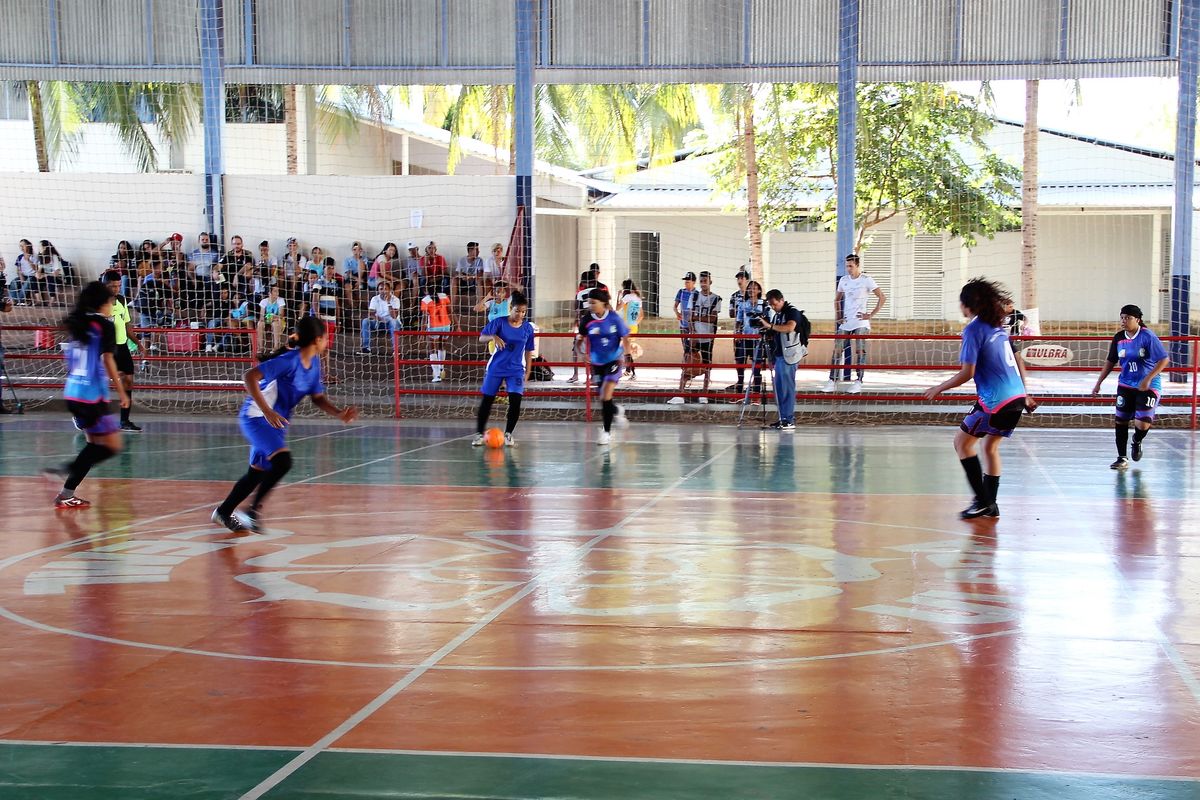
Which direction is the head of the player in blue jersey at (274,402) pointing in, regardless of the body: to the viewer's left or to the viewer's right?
to the viewer's right

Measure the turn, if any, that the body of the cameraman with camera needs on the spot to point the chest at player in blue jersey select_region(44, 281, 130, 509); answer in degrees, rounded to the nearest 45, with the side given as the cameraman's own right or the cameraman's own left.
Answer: approximately 45° to the cameraman's own left

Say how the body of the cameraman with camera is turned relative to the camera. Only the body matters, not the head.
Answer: to the viewer's left

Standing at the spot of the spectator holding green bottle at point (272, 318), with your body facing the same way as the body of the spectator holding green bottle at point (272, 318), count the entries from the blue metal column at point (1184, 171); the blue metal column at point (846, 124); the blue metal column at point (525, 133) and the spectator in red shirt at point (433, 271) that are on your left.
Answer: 4

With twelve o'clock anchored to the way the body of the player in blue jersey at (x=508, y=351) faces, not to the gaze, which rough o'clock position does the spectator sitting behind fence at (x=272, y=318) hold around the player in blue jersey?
The spectator sitting behind fence is roughly at 5 o'clock from the player in blue jersey.

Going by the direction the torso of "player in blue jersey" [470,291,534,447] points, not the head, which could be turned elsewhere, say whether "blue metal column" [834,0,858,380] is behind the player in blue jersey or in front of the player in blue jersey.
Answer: behind

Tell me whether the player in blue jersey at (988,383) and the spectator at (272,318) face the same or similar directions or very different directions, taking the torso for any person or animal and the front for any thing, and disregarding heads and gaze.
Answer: very different directions

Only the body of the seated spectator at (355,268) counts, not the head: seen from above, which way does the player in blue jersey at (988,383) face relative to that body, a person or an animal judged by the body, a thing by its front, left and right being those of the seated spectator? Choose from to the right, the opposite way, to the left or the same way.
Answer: the opposite way

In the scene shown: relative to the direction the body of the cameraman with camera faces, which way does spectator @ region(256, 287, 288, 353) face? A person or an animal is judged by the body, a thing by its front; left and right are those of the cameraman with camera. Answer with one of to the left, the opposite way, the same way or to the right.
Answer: to the left
